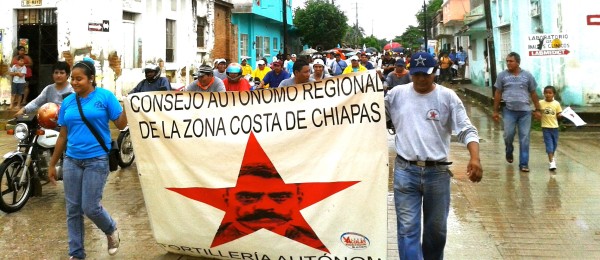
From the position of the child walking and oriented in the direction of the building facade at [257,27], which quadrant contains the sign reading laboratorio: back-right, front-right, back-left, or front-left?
front-right

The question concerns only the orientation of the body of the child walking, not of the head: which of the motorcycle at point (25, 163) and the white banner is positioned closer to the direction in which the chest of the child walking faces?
the white banner

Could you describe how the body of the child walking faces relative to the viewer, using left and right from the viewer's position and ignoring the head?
facing the viewer

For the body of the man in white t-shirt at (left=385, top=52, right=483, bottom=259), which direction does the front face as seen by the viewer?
toward the camera

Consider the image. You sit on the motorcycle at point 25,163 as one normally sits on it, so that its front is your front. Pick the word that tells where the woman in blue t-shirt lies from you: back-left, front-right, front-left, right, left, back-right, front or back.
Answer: front-left

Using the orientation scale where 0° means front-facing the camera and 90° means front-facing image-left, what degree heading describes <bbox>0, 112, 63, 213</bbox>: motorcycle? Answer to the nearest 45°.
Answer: approximately 45°

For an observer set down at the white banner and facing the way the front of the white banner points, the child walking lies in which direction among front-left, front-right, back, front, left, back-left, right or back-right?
back-left

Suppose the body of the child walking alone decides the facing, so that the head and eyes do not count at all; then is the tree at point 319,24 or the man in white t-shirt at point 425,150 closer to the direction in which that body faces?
the man in white t-shirt

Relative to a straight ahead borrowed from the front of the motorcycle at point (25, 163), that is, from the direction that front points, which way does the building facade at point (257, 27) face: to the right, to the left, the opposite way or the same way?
to the left

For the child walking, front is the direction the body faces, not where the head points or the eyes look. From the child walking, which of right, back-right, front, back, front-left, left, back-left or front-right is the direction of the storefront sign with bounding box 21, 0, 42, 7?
right

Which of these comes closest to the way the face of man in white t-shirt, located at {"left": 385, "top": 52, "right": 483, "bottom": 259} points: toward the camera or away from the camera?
toward the camera

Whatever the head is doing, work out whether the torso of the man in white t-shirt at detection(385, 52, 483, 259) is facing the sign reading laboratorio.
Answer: no

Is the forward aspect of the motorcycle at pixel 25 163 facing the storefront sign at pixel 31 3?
no

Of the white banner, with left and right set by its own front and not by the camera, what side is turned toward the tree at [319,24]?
back

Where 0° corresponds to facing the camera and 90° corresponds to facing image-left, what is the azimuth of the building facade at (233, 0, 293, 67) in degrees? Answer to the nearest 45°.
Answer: approximately 315°

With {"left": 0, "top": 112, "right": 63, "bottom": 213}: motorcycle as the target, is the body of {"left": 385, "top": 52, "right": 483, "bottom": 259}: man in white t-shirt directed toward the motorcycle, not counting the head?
no

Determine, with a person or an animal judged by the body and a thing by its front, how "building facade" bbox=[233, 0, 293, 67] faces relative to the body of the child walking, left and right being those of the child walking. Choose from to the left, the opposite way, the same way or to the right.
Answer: to the left
